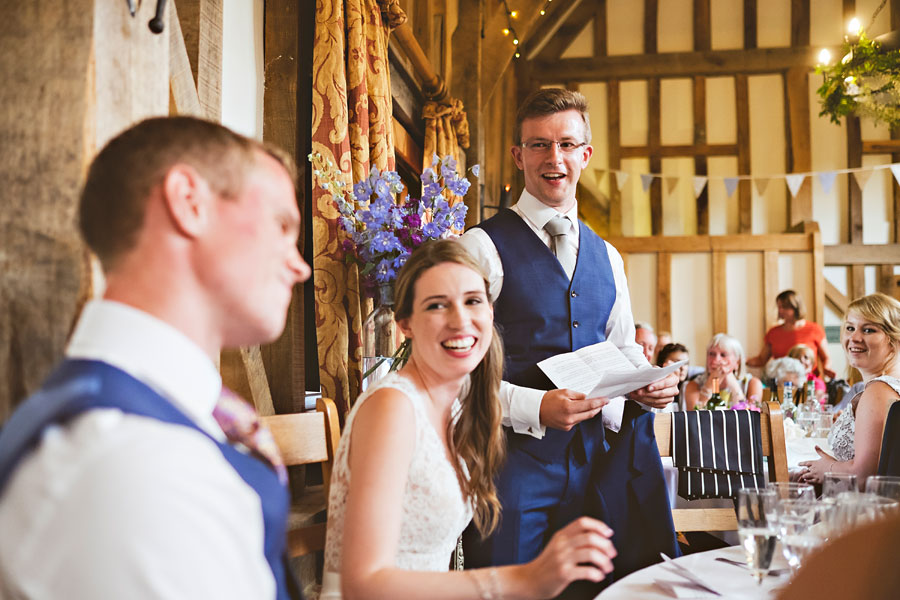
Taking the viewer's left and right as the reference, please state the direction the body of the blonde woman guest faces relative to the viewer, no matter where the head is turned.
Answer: facing to the left of the viewer

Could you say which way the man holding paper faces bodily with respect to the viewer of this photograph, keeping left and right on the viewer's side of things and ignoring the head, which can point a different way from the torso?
facing the viewer and to the right of the viewer

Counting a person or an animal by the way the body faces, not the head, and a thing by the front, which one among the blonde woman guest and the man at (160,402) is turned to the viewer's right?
the man

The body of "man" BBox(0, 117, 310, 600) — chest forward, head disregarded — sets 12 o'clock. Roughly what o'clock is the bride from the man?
The bride is roughly at 10 o'clock from the man.

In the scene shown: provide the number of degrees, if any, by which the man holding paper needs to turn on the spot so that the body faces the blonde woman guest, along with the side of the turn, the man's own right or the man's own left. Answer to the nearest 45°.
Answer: approximately 90° to the man's own left

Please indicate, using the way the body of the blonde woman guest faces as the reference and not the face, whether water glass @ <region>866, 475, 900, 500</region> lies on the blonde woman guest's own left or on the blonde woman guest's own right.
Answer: on the blonde woman guest's own left

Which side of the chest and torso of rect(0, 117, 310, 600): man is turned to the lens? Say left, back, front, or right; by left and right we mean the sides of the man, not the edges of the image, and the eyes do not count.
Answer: right

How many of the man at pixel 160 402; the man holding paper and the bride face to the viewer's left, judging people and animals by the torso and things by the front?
0

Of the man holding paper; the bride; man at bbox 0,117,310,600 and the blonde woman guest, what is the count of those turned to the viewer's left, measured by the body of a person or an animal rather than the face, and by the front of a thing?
1

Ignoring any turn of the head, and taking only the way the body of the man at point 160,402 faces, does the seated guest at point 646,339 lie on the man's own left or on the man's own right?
on the man's own left

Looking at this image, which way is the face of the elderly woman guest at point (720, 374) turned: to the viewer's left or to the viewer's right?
to the viewer's left

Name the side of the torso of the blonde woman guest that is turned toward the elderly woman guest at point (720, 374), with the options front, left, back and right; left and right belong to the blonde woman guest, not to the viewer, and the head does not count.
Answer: right

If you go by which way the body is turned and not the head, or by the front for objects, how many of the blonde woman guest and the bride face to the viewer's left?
1
